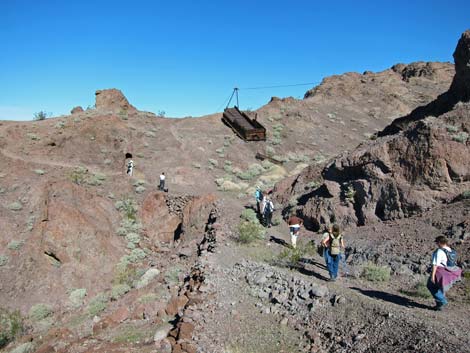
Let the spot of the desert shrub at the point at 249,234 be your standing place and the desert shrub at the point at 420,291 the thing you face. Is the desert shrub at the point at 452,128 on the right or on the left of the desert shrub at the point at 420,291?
left

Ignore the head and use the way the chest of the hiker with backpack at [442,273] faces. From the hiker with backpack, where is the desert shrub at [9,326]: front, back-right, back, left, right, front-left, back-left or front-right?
front-left

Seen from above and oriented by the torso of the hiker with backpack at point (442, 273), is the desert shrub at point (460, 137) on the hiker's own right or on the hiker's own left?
on the hiker's own right

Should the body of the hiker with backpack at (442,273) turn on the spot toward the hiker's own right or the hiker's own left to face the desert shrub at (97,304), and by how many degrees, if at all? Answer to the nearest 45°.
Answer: approximately 45° to the hiker's own left

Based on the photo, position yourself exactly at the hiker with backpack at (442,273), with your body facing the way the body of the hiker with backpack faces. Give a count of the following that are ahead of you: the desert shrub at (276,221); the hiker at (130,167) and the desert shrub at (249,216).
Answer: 3

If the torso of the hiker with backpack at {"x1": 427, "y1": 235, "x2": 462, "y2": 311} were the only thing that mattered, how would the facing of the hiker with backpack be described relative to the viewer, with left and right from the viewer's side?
facing away from the viewer and to the left of the viewer
